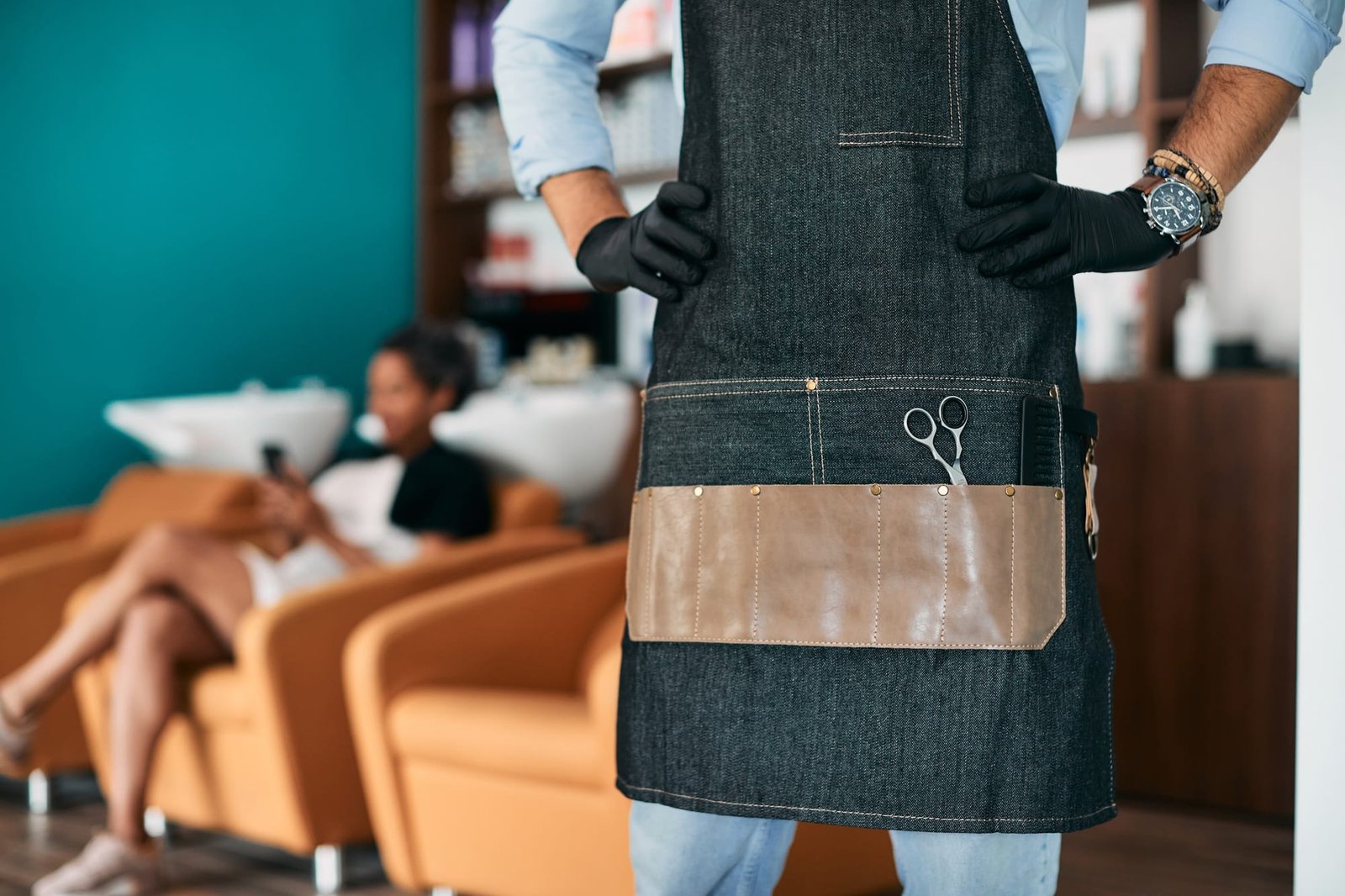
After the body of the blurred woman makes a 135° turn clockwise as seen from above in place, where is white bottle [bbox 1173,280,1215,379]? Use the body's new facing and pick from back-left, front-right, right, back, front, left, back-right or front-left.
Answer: right

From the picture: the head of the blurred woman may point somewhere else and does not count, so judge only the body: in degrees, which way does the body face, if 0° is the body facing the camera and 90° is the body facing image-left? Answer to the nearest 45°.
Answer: approximately 45°

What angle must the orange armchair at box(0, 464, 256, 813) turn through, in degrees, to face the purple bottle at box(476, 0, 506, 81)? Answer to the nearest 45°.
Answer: approximately 180°

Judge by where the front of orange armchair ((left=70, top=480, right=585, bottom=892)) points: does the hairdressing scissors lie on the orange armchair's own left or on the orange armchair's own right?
on the orange armchair's own left

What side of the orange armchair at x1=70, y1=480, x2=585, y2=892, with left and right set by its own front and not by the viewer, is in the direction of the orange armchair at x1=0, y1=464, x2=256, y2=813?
right

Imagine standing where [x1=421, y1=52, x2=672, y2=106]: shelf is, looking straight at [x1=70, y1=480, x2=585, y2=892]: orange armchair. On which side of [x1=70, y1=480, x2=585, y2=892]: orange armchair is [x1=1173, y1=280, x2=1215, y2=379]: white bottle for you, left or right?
left

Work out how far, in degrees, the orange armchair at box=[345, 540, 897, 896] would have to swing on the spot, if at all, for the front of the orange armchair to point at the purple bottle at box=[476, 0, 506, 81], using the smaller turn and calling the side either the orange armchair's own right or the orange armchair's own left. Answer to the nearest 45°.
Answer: approximately 135° to the orange armchair's own right

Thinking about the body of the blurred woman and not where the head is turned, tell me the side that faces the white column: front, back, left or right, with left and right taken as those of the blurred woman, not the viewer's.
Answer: left

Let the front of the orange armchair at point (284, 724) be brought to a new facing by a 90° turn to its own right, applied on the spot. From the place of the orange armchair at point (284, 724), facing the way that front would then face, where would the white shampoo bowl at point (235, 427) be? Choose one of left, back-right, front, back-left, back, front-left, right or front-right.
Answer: front-right
